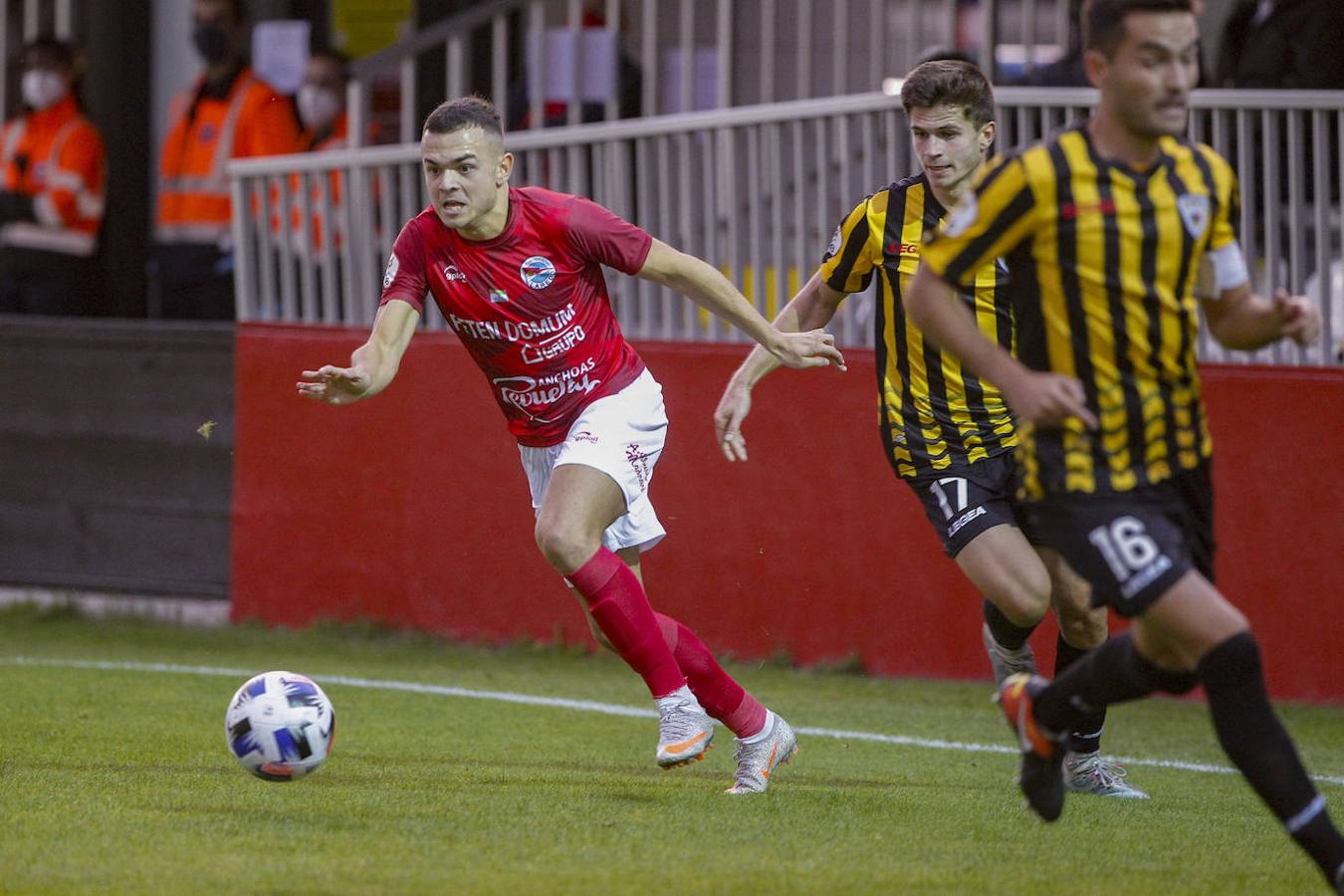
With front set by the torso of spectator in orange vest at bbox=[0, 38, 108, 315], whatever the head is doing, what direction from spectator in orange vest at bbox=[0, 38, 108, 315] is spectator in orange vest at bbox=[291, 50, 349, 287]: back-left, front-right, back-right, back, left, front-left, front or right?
left

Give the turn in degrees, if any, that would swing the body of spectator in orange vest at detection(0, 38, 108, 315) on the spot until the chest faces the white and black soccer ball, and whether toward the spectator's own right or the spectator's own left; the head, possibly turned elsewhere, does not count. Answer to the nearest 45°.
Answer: approximately 45° to the spectator's own left

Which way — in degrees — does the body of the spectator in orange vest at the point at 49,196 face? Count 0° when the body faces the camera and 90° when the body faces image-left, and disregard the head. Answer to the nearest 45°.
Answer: approximately 45°

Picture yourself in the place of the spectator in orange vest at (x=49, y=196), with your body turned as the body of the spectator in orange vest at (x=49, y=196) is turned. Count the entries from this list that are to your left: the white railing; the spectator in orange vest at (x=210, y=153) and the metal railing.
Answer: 3

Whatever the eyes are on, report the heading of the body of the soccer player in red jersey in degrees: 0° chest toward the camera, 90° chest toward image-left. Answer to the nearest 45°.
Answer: approximately 45°

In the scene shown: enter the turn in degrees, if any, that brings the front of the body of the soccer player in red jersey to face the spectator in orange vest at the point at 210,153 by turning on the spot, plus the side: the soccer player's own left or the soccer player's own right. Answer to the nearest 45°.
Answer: approximately 135° to the soccer player's own right

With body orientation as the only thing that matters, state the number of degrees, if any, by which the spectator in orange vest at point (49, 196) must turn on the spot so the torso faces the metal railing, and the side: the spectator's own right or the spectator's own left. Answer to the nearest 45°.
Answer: approximately 90° to the spectator's own left

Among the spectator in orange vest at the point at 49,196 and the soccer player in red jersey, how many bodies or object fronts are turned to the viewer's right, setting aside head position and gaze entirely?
0
